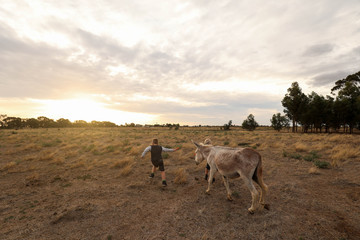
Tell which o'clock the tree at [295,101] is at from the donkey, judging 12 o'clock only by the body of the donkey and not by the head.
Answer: The tree is roughly at 2 o'clock from the donkey.

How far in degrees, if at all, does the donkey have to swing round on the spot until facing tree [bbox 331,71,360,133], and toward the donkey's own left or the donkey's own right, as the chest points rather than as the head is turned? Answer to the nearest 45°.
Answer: approximately 90° to the donkey's own right

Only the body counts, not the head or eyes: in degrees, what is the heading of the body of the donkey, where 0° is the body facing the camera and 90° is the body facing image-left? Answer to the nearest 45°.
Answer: approximately 135°
